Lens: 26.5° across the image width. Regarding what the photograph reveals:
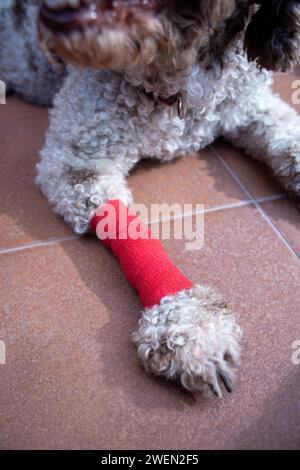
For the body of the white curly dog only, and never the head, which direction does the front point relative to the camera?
toward the camera
